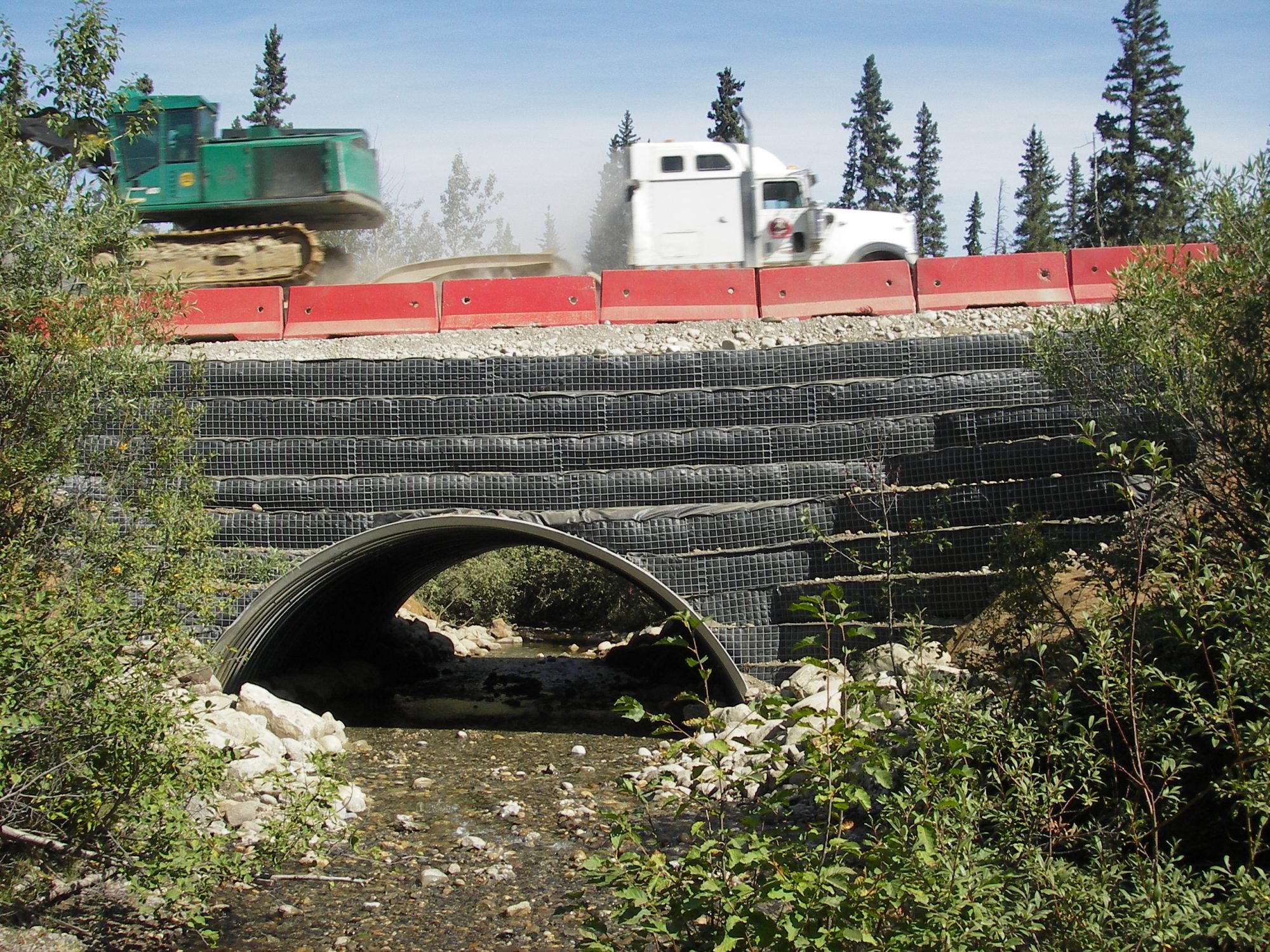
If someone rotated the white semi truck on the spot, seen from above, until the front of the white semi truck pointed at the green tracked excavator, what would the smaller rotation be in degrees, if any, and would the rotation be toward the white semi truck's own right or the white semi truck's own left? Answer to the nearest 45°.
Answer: approximately 180°

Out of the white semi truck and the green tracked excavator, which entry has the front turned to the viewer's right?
the white semi truck

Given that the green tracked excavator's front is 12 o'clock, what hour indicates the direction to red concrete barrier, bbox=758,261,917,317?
The red concrete barrier is roughly at 7 o'clock from the green tracked excavator.

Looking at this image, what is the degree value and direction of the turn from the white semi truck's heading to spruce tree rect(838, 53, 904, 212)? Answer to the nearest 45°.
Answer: approximately 90° to its left

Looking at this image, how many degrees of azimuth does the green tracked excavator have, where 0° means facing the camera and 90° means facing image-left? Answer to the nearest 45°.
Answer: approximately 90°

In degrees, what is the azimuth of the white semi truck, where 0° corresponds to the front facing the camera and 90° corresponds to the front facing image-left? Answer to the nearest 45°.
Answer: approximately 270°

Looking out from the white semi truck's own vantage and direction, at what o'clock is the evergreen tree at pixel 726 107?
The evergreen tree is roughly at 9 o'clock from the white semi truck.

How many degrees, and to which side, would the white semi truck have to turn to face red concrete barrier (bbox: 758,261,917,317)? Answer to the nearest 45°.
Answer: approximately 90° to its right

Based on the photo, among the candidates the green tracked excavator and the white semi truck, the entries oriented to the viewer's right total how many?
1

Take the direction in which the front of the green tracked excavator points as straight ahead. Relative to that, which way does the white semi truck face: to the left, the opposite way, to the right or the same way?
the opposite way
